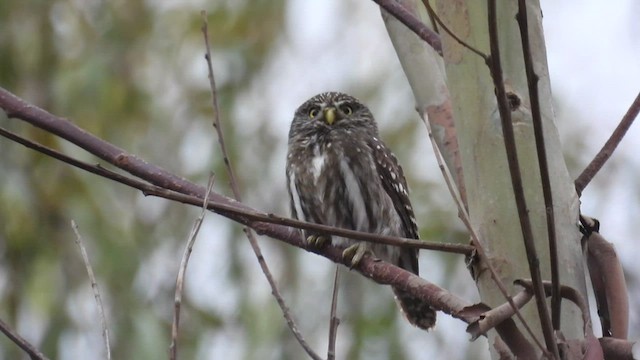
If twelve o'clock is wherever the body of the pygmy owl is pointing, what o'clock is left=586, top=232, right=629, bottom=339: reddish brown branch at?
The reddish brown branch is roughly at 10 o'clock from the pygmy owl.

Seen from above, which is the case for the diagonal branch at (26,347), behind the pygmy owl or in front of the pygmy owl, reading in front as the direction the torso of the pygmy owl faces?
in front

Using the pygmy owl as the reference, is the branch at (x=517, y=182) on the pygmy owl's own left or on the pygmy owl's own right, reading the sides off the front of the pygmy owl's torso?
on the pygmy owl's own left

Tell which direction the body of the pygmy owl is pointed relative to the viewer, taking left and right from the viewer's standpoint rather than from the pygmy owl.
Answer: facing the viewer and to the left of the viewer
